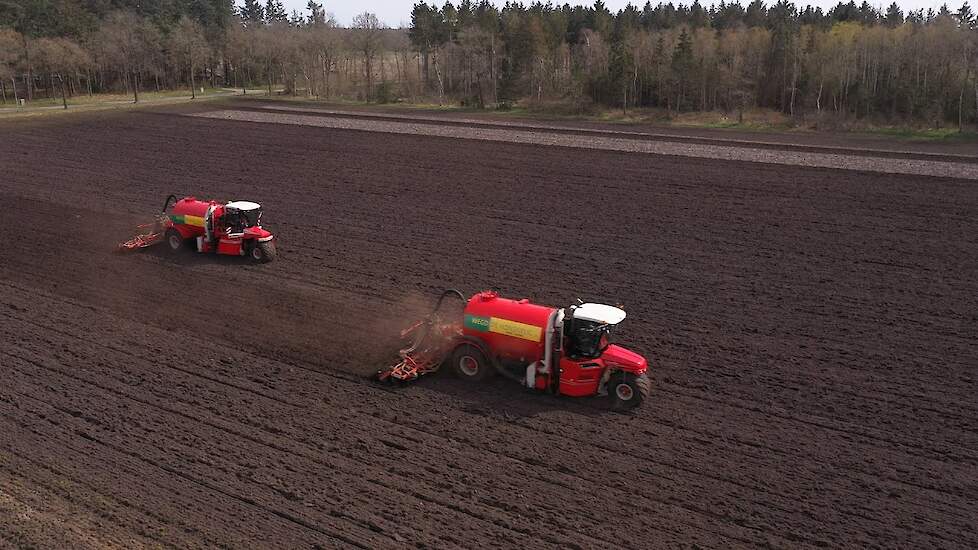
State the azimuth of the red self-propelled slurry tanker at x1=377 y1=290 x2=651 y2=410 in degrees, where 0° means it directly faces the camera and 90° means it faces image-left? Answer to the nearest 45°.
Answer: approximately 315°

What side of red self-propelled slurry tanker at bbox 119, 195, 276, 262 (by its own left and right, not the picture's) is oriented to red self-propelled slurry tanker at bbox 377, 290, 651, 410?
front

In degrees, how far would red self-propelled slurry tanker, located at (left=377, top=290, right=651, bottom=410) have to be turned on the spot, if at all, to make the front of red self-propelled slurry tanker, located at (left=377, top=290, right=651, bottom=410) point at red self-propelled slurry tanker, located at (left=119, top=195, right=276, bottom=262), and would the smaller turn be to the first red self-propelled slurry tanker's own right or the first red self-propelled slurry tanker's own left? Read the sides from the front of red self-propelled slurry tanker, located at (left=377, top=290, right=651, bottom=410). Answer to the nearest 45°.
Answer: approximately 180°

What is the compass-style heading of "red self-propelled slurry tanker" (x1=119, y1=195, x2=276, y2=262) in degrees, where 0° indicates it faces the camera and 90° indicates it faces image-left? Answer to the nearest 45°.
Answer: approximately 315°

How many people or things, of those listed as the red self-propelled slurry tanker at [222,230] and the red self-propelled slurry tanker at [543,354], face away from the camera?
0
